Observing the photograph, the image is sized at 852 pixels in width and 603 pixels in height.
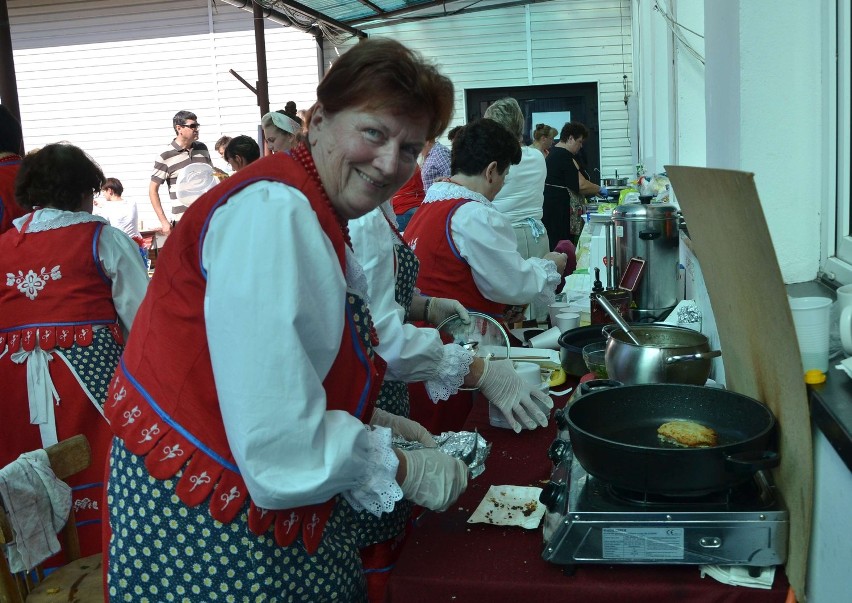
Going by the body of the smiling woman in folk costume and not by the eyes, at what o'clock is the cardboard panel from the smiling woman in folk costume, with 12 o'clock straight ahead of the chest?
The cardboard panel is roughly at 12 o'clock from the smiling woman in folk costume.

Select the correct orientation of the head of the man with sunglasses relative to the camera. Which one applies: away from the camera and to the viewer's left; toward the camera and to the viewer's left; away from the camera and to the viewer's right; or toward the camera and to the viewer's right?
toward the camera and to the viewer's right

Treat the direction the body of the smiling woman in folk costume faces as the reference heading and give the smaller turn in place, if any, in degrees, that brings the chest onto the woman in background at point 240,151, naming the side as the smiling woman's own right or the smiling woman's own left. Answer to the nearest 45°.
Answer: approximately 90° to the smiling woman's own left

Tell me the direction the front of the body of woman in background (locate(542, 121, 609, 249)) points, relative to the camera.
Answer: to the viewer's right

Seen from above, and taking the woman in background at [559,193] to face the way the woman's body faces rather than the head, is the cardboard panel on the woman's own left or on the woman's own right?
on the woman's own right

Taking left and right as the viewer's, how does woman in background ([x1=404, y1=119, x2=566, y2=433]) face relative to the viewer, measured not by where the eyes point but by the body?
facing away from the viewer and to the right of the viewer

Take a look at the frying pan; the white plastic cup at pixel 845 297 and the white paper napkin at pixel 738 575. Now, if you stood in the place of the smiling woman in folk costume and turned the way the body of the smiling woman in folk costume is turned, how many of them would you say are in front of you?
3

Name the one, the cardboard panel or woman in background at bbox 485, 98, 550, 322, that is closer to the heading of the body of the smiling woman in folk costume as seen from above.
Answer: the cardboard panel

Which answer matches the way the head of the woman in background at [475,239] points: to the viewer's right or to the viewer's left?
to the viewer's right

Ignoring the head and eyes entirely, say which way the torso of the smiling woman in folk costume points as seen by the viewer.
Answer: to the viewer's right

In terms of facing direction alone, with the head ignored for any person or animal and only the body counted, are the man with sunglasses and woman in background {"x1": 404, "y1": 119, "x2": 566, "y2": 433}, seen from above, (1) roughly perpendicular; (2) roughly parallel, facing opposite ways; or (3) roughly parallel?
roughly perpendicular
